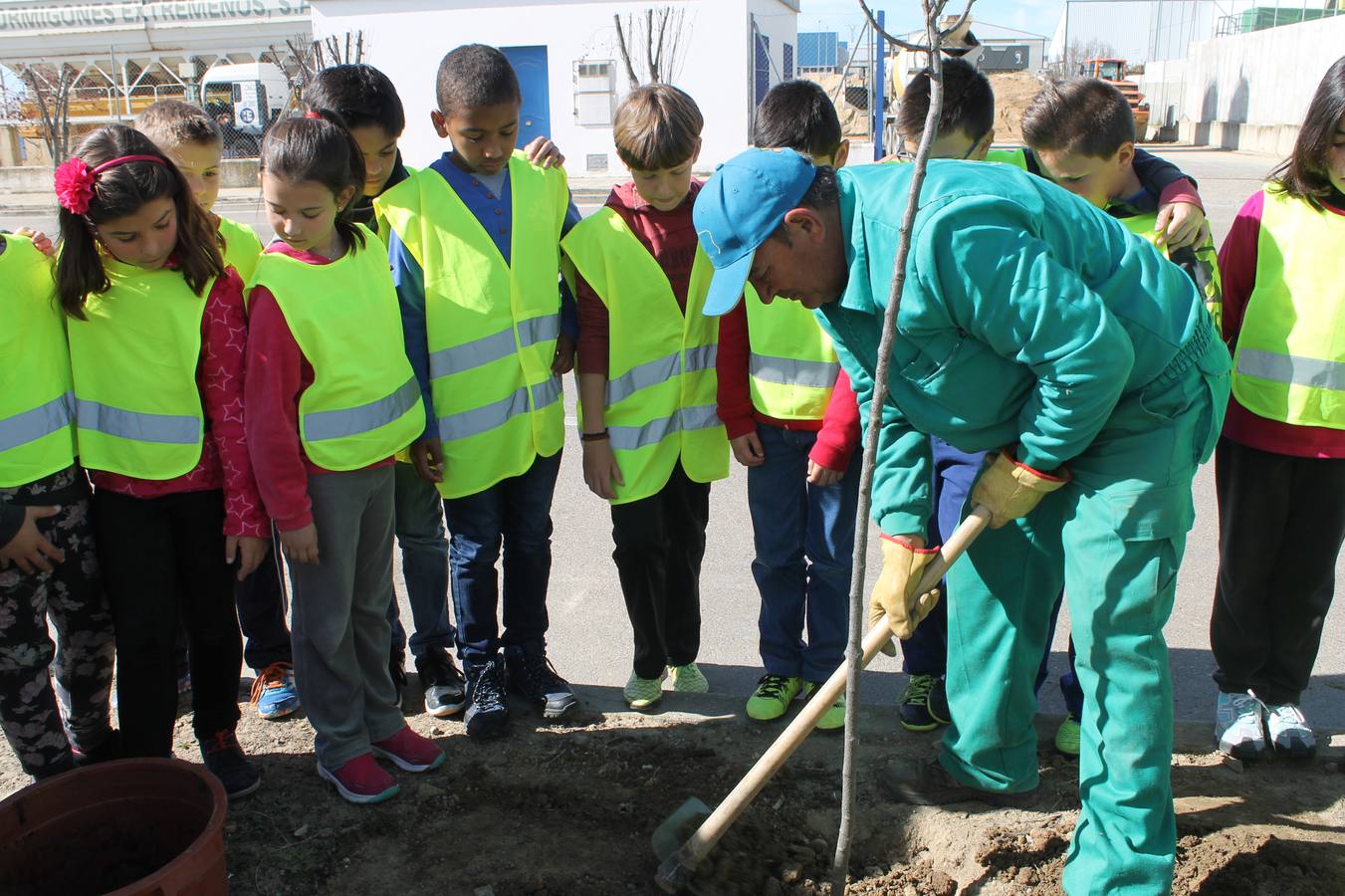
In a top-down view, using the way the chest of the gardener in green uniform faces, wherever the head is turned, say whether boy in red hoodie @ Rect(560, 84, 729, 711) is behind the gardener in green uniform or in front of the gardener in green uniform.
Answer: in front

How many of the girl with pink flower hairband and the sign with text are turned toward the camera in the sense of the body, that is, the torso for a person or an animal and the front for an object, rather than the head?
2

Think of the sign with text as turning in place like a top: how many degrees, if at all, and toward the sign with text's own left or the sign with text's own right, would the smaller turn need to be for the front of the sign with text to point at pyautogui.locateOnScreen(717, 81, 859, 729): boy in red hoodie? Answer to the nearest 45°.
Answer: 0° — it already faces them

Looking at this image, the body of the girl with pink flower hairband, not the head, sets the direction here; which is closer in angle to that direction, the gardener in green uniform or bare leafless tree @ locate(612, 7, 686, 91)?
the gardener in green uniform

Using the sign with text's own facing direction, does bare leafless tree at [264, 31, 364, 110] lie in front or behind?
in front

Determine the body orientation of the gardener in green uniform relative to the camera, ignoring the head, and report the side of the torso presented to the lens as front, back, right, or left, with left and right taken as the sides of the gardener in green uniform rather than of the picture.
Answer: left

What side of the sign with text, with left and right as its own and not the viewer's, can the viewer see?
front

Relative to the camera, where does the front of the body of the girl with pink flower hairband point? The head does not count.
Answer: toward the camera

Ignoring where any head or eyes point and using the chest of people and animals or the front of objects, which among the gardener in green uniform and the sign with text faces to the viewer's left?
the gardener in green uniform

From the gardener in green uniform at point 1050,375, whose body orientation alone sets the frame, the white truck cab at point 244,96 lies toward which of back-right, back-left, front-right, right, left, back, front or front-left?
front-right

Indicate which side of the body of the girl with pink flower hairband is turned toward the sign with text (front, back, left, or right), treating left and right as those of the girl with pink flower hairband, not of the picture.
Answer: back

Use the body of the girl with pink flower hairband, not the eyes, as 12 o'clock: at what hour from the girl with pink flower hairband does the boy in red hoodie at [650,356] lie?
The boy in red hoodie is roughly at 9 o'clock from the girl with pink flower hairband.

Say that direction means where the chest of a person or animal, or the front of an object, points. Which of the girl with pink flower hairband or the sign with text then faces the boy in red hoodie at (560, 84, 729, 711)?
the sign with text

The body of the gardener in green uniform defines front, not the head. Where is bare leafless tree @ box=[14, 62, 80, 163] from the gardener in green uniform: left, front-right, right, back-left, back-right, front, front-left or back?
front-right
